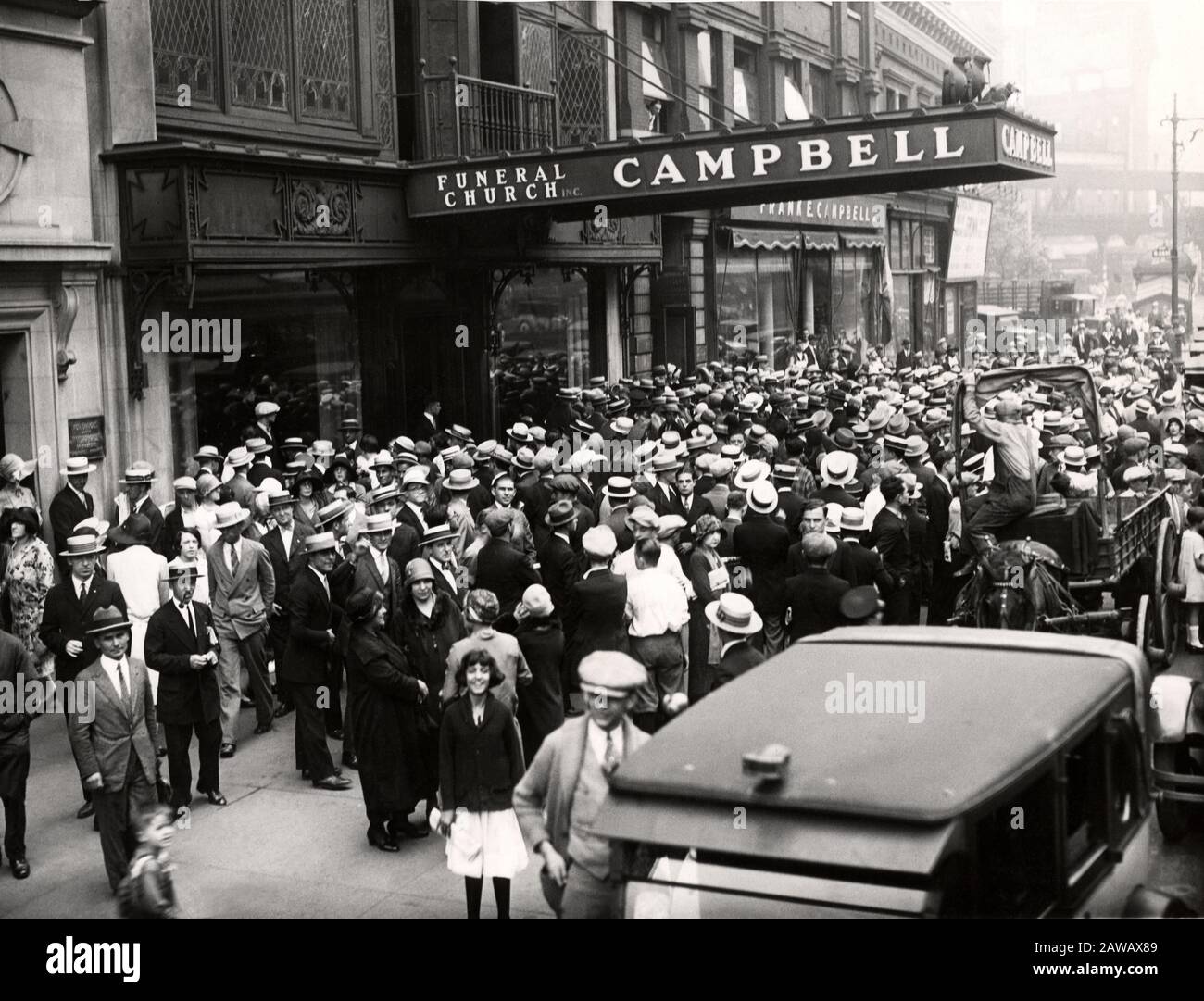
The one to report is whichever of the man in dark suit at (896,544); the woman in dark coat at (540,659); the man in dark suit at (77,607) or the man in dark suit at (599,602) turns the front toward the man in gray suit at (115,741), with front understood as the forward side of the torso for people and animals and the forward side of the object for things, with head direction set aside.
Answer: the man in dark suit at (77,607)

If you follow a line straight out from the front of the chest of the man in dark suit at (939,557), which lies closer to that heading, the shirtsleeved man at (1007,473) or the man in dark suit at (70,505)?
the shirtsleeved man

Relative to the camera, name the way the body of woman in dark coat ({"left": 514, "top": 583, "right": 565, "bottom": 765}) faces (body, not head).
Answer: away from the camera

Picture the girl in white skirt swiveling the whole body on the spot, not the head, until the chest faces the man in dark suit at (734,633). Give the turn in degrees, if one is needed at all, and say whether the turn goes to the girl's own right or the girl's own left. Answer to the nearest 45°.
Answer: approximately 90° to the girl's own left

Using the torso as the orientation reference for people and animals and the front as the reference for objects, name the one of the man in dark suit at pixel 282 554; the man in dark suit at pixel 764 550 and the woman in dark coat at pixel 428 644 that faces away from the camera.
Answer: the man in dark suit at pixel 764 550

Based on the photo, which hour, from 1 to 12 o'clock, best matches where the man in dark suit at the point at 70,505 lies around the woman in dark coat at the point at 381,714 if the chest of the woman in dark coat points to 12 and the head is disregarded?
The man in dark suit is roughly at 8 o'clock from the woman in dark coat.

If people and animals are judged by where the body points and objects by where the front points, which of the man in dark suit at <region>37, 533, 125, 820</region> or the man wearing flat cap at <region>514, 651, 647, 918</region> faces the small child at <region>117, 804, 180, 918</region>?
the man in dark suit

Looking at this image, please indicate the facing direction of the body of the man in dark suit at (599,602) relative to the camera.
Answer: away from the camera

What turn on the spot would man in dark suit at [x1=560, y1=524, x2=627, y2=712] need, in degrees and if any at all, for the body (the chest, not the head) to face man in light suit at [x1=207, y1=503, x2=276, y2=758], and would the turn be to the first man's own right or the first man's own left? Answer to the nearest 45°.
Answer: approximately 45° to the first man's own left
